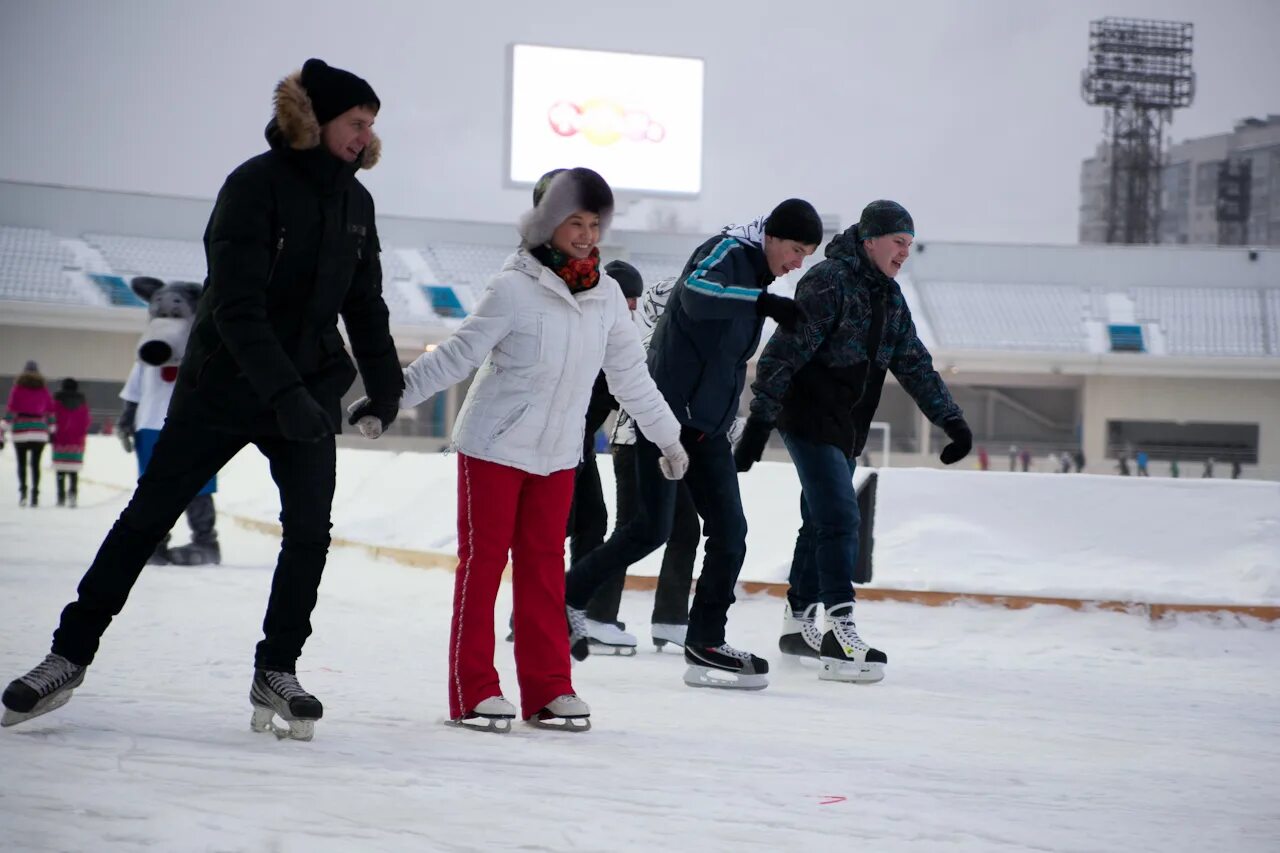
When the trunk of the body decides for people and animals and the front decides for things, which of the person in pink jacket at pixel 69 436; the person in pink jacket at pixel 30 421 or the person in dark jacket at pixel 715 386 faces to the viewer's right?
the person in dark jacket

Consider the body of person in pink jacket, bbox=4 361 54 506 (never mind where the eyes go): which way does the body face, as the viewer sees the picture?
away from the camera

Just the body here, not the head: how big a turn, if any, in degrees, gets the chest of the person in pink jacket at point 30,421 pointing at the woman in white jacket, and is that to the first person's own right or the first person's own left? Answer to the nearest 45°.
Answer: approximately 180°

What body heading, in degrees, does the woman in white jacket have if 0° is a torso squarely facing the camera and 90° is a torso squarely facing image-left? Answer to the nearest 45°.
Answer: approximately 315°

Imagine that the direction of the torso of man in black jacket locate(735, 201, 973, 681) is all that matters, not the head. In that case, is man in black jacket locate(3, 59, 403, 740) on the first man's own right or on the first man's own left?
on the first man's own right

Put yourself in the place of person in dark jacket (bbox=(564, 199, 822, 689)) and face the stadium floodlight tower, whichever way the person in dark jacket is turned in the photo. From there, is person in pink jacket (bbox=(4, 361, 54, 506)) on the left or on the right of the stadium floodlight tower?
left

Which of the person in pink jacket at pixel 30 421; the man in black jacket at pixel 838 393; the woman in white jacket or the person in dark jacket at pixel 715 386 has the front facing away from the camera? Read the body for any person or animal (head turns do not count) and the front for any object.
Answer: the person in pink jacket

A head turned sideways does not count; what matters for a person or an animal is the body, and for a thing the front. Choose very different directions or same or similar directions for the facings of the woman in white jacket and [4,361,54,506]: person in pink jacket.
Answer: very different directions

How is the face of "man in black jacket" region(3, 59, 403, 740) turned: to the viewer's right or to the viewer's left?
to the viewer's right

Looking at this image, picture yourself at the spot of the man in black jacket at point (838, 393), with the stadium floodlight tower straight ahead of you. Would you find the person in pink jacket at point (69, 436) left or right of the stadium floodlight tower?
left

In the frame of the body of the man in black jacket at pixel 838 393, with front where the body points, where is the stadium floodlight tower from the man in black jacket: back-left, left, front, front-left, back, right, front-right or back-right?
back-left

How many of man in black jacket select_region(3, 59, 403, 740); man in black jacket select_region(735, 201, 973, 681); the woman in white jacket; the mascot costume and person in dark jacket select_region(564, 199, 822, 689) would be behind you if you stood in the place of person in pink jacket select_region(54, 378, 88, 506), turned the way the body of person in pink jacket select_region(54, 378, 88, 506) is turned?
5

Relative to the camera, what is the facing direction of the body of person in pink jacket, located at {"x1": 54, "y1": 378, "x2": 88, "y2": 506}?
away from the camera
